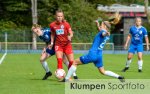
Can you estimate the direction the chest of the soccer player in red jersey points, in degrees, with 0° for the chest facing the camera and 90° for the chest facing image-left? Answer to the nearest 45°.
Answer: approximately 0°
